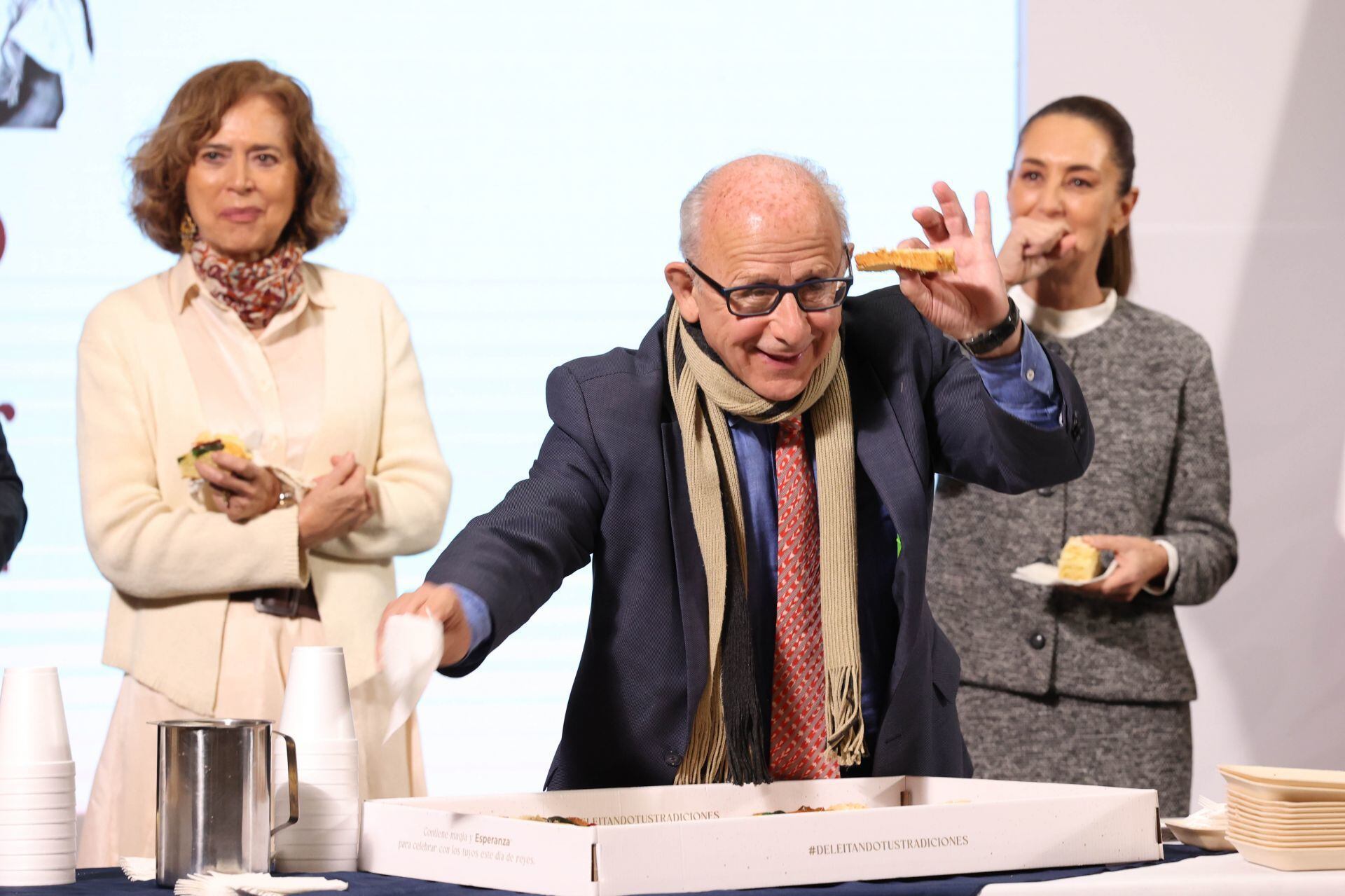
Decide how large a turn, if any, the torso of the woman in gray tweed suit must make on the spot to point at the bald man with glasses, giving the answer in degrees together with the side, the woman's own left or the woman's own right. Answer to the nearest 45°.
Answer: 0° — they already face them

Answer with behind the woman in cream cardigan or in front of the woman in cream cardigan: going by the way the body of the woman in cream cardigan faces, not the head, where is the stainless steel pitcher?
in front

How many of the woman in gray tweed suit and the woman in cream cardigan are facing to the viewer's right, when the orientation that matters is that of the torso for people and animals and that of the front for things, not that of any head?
0

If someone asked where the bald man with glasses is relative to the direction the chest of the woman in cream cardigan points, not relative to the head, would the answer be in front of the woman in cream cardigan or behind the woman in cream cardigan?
in front

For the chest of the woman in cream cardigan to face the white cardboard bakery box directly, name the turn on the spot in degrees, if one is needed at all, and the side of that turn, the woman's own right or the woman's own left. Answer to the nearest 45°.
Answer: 0° — they already face it

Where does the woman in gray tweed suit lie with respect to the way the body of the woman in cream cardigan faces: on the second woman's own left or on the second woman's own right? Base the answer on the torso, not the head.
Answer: on the second woman's own left

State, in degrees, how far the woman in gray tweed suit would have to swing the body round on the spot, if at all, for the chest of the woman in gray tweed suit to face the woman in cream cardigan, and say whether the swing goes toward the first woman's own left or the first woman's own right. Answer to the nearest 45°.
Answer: approximately 45° to the first woman's own right
